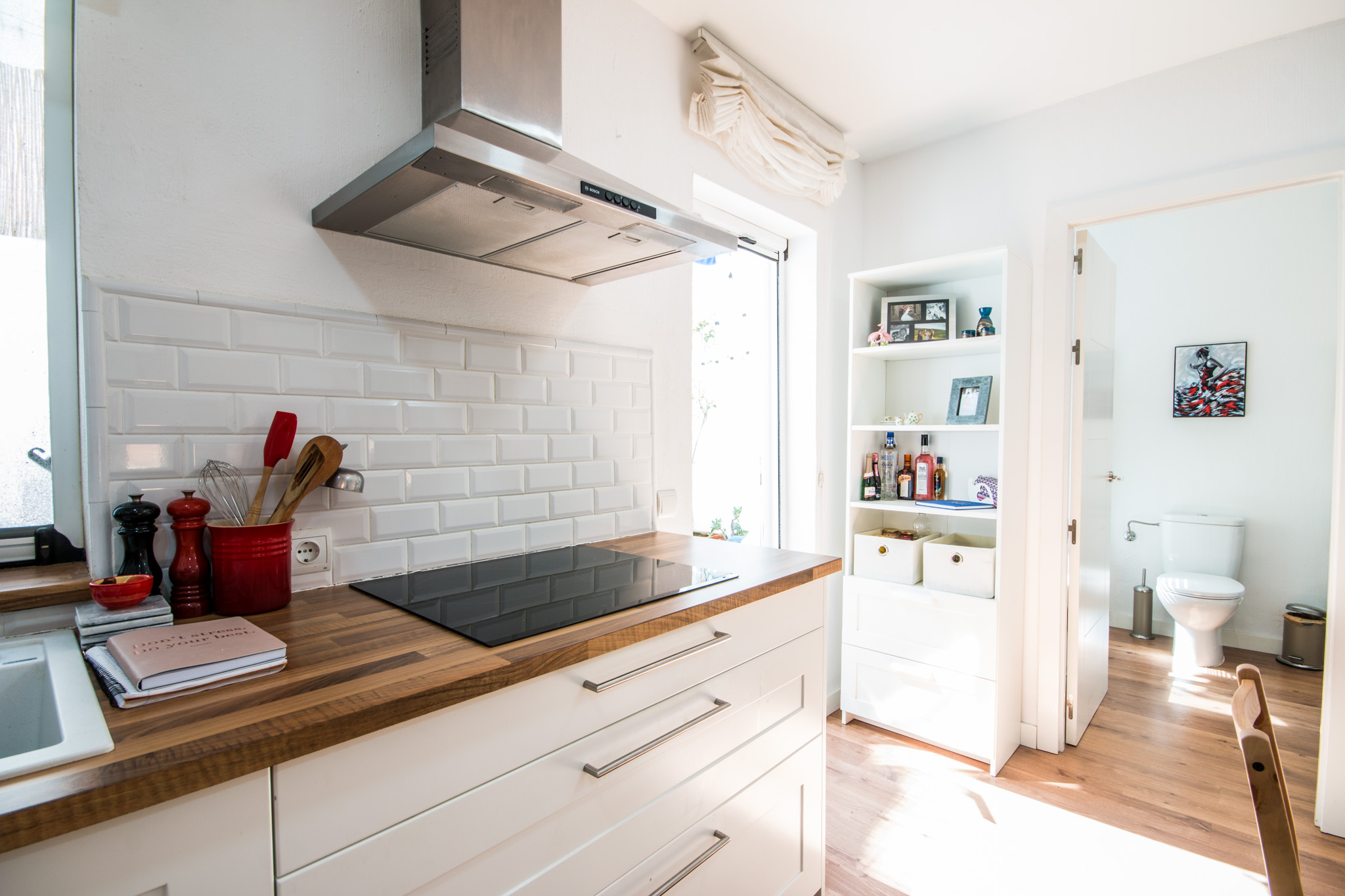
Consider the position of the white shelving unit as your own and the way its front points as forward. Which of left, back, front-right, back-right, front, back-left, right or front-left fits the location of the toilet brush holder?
back

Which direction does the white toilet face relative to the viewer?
toward the camera

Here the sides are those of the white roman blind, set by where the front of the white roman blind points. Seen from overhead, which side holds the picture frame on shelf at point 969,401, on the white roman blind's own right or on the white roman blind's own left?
on the white roman blind's own left

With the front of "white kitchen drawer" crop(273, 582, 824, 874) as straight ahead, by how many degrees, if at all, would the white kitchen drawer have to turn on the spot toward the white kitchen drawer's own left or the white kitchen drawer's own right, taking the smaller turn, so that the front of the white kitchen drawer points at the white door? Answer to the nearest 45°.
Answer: approximately 90° to the white kitchen drawer's own left

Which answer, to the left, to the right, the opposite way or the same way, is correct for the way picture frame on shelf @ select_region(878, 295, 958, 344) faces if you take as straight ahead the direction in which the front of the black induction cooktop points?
to the right

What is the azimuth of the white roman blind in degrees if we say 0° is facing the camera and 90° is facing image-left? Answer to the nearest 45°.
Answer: approximately 315°

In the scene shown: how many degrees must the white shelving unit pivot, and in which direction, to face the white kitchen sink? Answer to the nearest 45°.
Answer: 0° — it already faces it

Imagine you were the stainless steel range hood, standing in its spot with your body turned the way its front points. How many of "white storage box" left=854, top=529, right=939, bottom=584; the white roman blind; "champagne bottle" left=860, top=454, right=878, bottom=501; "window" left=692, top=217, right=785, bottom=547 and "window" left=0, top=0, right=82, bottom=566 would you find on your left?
4

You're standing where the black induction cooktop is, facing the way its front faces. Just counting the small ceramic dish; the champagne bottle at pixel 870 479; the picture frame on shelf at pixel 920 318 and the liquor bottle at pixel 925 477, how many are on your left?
3

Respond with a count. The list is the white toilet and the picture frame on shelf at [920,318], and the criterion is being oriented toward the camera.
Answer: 2

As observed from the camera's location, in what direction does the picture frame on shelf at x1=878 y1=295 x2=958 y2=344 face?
facing the viewer

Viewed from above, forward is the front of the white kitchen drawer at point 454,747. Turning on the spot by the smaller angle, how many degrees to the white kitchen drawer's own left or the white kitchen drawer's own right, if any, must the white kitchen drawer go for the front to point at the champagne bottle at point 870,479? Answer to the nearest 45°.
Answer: approximately 90° to the white kitchen drawer's own left

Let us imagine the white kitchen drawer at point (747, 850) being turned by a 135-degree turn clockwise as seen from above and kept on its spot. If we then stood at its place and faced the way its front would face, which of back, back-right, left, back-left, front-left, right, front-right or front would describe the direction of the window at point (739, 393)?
right
